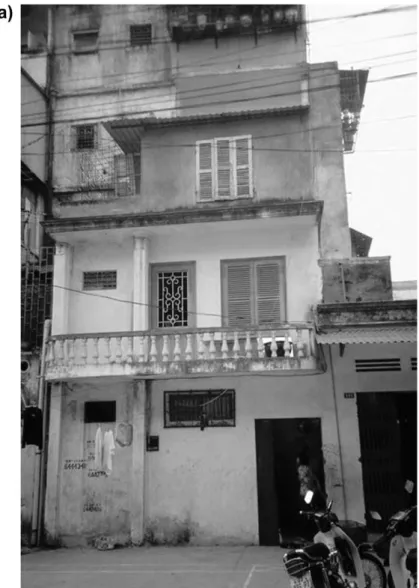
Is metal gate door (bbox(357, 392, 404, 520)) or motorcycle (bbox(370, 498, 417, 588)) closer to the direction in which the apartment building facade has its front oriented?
the motorcycle

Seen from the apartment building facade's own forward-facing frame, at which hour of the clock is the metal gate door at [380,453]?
The metal gate door is roughly at 9 o'clock from the apartment building facade.

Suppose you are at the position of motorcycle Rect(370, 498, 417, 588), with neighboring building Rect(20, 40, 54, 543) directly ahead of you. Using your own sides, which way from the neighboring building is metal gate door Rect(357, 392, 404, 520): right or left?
right

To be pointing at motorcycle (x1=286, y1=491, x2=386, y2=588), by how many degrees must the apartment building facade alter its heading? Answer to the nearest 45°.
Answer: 0° — it already faces it

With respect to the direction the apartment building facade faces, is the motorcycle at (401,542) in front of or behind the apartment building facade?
in front

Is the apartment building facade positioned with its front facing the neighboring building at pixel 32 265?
no

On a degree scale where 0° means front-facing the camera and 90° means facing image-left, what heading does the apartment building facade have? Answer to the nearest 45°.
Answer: approximately 0°

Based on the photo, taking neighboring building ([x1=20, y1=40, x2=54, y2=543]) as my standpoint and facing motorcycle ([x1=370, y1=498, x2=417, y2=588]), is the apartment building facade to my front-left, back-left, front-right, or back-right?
front-left

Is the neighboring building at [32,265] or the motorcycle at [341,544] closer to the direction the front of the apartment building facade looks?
the motorcycle
